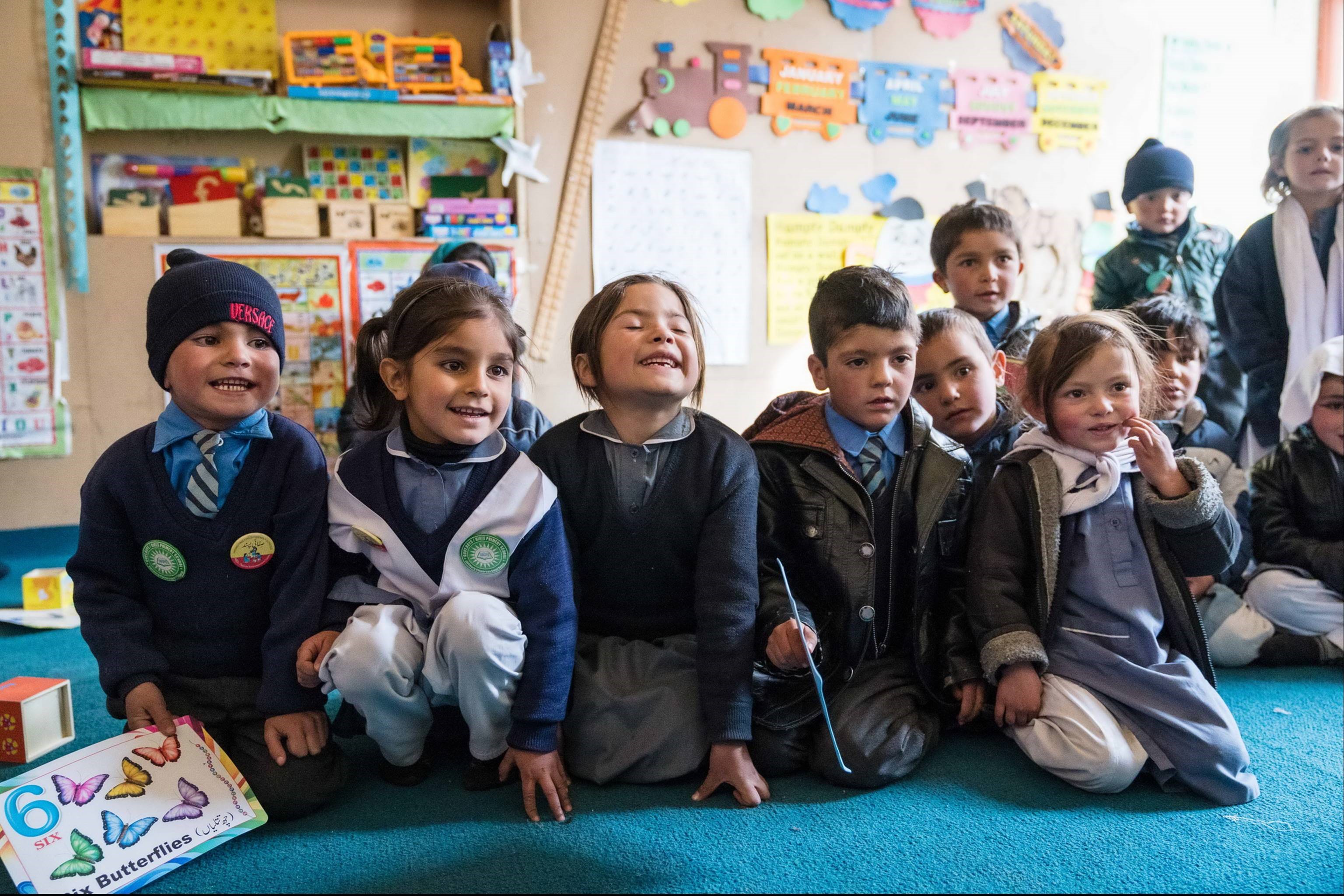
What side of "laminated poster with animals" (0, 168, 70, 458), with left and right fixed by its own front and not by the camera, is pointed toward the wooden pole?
left

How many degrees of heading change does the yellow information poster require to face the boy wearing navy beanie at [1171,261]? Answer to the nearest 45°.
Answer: approximately 45° to its left

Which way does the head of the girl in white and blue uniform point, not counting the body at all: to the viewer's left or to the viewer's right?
to the viewer's right

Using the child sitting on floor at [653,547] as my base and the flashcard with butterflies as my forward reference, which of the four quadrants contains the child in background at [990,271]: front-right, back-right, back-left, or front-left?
back-right
